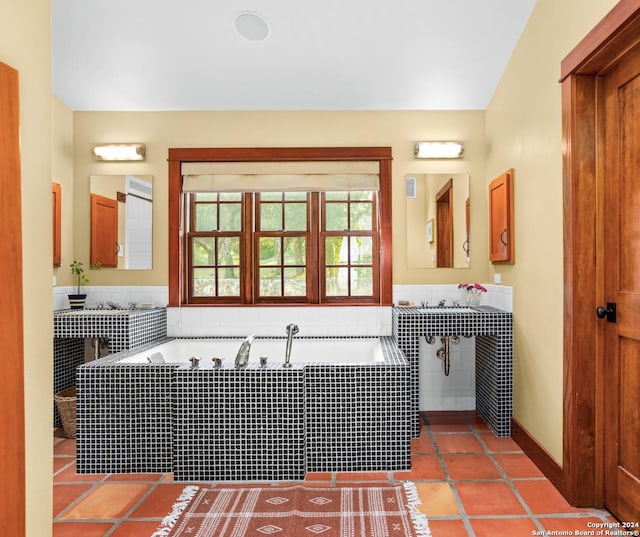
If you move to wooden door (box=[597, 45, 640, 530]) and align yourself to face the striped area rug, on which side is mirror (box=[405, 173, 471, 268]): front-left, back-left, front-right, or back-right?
front-right

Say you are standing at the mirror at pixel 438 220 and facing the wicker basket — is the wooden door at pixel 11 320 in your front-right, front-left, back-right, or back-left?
front-left

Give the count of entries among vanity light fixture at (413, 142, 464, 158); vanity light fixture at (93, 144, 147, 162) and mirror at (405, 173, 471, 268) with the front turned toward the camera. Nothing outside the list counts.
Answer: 3

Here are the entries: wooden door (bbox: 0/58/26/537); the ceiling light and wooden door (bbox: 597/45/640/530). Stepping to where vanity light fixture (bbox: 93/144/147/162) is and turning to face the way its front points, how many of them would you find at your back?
0

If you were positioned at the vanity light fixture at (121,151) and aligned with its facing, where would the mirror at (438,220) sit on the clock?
The mirror is roughly at 10 o'clock from the vanity light fixture.

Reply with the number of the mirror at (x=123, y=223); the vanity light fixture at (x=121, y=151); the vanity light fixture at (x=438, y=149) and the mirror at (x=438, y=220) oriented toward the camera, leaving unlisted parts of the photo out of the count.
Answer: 4

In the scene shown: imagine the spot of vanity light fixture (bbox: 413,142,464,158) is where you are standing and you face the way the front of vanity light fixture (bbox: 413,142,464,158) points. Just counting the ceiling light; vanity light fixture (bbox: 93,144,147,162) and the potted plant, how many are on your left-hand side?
0

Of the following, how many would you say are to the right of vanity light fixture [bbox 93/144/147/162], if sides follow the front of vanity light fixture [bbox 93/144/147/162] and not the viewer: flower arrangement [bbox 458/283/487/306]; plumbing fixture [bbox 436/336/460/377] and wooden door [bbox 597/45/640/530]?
0

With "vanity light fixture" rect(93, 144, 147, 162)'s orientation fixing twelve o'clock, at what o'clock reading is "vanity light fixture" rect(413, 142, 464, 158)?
"vanity light fixture" rect(413, 142, 464, 158) is roughly at 10 o'clock from "vanity light fixture" rect(93, 144, 147, 162).

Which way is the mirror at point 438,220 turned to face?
toward the camera

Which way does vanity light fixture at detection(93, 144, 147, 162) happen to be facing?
toward the camera
